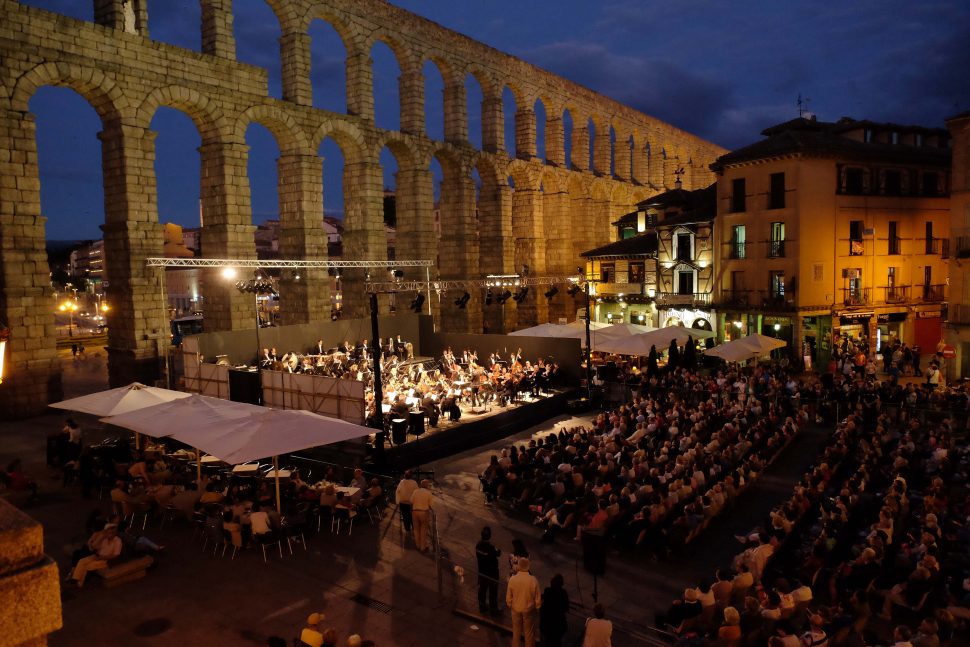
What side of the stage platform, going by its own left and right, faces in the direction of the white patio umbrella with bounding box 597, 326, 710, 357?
left

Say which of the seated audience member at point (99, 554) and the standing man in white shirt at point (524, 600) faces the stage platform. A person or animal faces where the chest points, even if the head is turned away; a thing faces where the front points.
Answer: the standing man in white shirt

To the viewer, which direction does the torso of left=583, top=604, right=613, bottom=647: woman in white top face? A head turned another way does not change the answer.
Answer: away from the camera

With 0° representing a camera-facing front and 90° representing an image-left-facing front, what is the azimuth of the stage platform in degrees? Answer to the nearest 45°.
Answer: approximately 315°

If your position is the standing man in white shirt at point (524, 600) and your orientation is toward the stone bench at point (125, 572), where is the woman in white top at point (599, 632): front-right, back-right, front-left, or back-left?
back-left

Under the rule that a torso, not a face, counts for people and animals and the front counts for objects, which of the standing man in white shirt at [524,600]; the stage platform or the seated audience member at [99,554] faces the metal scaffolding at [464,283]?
the standing man in white shirt

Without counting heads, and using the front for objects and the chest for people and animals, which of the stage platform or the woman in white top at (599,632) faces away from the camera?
the woman in white top

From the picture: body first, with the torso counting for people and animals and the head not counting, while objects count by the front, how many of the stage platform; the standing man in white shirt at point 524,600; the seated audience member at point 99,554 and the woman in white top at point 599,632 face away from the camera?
2

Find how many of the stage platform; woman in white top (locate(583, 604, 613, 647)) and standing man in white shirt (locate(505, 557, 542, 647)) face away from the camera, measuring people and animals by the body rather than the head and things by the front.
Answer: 2

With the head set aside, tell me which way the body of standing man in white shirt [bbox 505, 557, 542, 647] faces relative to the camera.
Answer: away from the camera

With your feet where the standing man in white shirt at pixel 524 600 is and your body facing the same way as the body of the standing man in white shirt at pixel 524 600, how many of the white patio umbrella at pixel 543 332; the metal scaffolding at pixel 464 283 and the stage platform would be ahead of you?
3
